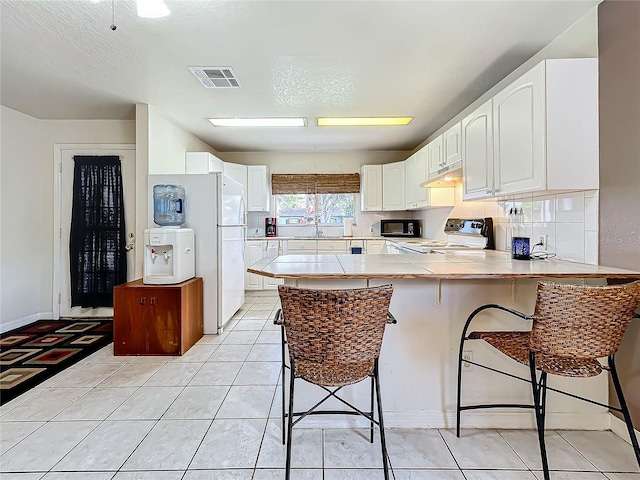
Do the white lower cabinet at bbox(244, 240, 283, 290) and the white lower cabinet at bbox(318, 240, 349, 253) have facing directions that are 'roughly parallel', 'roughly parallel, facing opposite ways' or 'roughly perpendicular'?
roughly parallel

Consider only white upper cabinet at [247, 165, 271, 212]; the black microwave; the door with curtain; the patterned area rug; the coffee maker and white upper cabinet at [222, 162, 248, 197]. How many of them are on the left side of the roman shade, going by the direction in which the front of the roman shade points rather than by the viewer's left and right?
1

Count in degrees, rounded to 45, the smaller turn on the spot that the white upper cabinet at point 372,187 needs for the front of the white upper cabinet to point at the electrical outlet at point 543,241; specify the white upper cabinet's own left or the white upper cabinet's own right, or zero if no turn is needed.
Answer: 0° — it already faces it

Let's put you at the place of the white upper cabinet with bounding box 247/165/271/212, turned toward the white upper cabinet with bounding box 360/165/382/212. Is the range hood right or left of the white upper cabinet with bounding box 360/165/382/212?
right

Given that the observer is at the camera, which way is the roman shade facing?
facing the viewer

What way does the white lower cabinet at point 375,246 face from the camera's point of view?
toward the camera

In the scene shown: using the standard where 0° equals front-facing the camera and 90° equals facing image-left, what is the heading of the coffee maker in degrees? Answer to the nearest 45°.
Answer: approximately 0°

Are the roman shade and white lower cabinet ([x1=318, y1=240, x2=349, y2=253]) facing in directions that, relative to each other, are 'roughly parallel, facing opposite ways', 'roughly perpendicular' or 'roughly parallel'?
roughly parallel

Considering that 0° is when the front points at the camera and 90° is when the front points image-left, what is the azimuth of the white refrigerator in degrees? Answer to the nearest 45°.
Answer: approximately 270°

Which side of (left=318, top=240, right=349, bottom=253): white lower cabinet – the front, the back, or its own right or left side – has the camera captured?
front

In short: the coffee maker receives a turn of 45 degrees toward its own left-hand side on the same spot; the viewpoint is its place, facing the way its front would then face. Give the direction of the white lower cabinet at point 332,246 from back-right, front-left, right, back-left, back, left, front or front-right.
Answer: front

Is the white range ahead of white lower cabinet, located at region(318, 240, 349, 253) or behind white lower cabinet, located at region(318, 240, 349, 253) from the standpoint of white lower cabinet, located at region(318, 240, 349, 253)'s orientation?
ahead

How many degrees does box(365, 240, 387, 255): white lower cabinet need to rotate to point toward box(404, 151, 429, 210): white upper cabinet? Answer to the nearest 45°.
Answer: approximately 45° to its left

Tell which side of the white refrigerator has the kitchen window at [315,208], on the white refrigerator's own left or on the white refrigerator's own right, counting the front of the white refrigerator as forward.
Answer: on the white refrigerator's own left

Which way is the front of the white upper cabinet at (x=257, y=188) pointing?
toward the camera
